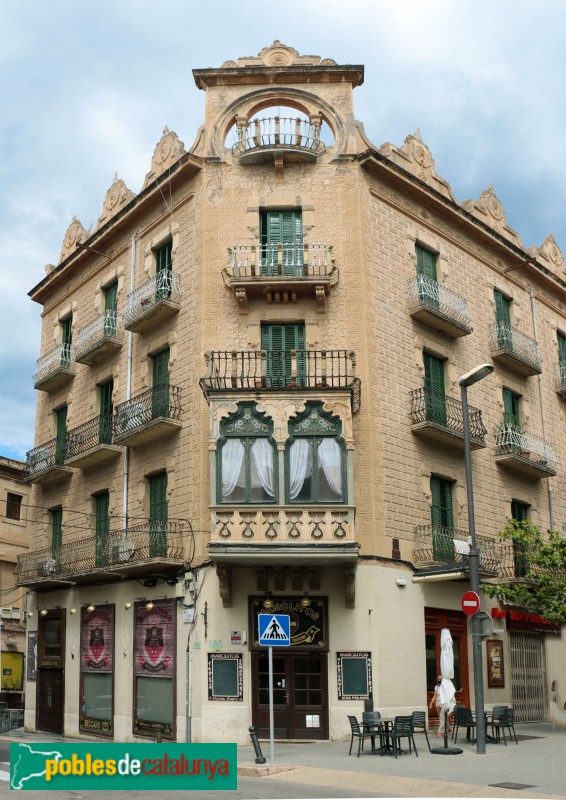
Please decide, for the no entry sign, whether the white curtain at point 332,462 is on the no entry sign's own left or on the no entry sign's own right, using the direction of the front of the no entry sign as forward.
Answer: on the no entry sign's own right

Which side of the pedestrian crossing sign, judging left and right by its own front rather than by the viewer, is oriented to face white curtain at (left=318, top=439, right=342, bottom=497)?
back

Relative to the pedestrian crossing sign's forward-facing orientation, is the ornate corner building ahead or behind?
behind

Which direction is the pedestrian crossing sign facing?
toward the camera

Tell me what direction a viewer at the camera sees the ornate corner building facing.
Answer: facing the viewer

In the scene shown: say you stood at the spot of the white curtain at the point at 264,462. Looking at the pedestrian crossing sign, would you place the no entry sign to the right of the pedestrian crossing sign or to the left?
left

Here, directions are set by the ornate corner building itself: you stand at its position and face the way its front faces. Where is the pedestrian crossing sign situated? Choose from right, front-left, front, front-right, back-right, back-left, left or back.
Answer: front

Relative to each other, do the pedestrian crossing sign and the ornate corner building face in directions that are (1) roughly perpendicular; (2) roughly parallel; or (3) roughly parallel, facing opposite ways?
roughly parallel

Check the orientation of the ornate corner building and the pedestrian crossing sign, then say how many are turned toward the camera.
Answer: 2

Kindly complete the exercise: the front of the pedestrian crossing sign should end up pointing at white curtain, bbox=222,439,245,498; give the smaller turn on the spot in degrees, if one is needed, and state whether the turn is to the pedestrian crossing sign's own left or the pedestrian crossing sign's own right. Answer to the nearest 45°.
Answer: approximately 180°
